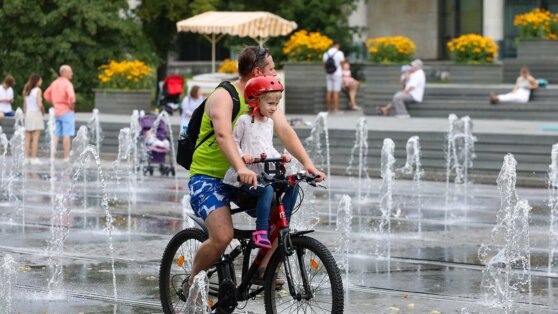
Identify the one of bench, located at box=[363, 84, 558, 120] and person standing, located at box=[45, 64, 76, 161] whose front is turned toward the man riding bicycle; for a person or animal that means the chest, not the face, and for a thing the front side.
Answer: the bench

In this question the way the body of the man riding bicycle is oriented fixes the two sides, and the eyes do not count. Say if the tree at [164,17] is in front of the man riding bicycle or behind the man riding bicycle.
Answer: behind

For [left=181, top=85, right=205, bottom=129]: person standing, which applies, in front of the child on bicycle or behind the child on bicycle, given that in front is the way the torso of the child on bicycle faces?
behind

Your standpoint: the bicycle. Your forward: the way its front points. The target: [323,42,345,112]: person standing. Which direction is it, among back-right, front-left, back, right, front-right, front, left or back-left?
back-left

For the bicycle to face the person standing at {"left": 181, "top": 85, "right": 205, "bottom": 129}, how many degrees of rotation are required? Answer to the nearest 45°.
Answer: approximately 135° to its left

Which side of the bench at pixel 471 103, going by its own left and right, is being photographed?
front

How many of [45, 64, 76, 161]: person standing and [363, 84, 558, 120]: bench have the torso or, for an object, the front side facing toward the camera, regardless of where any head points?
1

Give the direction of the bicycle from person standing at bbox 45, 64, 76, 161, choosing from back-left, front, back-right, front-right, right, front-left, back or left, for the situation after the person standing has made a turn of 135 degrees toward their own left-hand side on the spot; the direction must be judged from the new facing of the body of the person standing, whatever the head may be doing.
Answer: left

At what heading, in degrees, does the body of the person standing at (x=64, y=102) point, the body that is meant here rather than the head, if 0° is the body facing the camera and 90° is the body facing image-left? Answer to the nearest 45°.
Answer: approximately 225°

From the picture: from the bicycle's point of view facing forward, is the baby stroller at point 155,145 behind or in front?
behind

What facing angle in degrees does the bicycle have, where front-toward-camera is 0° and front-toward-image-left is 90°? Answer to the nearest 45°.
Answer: approximately 315°

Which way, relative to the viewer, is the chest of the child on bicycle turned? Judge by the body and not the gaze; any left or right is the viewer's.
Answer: facing the viewer and to the right of the viewer

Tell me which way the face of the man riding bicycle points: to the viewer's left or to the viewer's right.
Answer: to the viewer's right

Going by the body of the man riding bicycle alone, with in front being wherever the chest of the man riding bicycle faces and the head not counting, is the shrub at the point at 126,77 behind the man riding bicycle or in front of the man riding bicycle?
behind

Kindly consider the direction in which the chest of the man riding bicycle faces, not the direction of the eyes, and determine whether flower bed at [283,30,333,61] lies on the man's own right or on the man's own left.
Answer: on the man's own left
